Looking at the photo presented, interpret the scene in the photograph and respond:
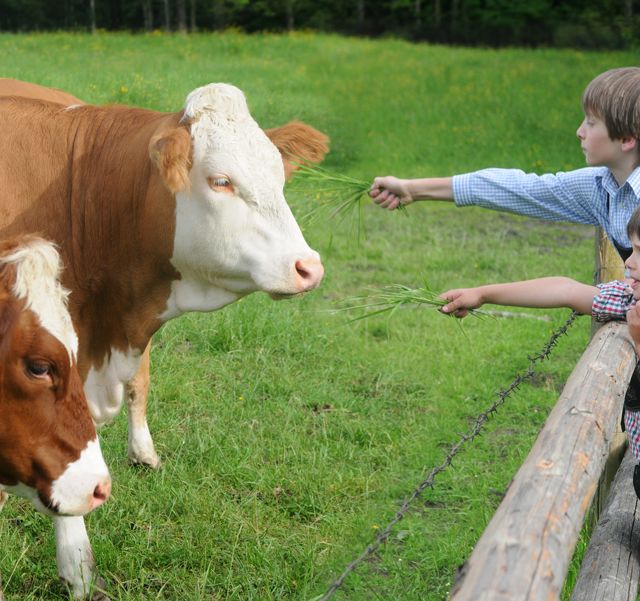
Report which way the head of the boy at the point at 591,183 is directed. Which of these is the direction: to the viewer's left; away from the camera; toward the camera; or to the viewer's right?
to the viewer's left
